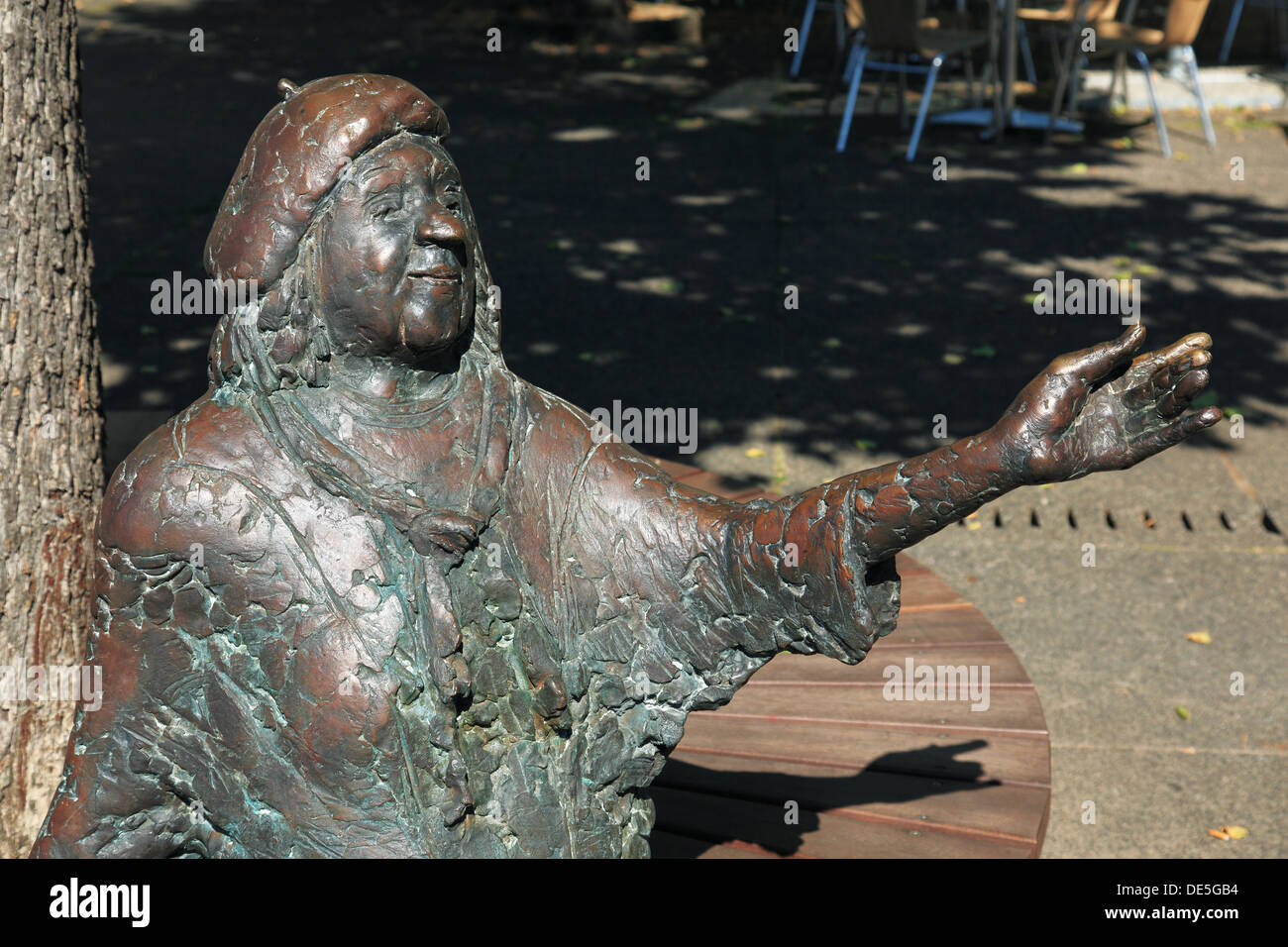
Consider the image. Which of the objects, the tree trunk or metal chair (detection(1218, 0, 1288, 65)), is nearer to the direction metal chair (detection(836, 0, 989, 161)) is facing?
the metal chair

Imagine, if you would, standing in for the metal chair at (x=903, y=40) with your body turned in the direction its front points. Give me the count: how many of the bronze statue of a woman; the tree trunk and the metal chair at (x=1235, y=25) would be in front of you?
1

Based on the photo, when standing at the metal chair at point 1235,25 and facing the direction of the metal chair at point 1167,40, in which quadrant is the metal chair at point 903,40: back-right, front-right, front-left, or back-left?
front-right

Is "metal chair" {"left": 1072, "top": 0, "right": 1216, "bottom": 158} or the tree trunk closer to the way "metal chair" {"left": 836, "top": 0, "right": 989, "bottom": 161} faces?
the metal chair

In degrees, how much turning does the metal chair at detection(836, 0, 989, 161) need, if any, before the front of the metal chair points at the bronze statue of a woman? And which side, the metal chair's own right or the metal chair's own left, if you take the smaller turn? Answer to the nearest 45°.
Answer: approximately 135° to the metal chair's own right

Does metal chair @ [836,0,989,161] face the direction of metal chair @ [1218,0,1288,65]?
yes

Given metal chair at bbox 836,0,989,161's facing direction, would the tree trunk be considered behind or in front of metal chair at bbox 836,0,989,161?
behind

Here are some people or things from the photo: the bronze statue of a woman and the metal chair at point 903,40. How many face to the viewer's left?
0

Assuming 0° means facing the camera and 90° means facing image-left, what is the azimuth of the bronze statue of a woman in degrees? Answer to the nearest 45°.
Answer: approximately 315°
